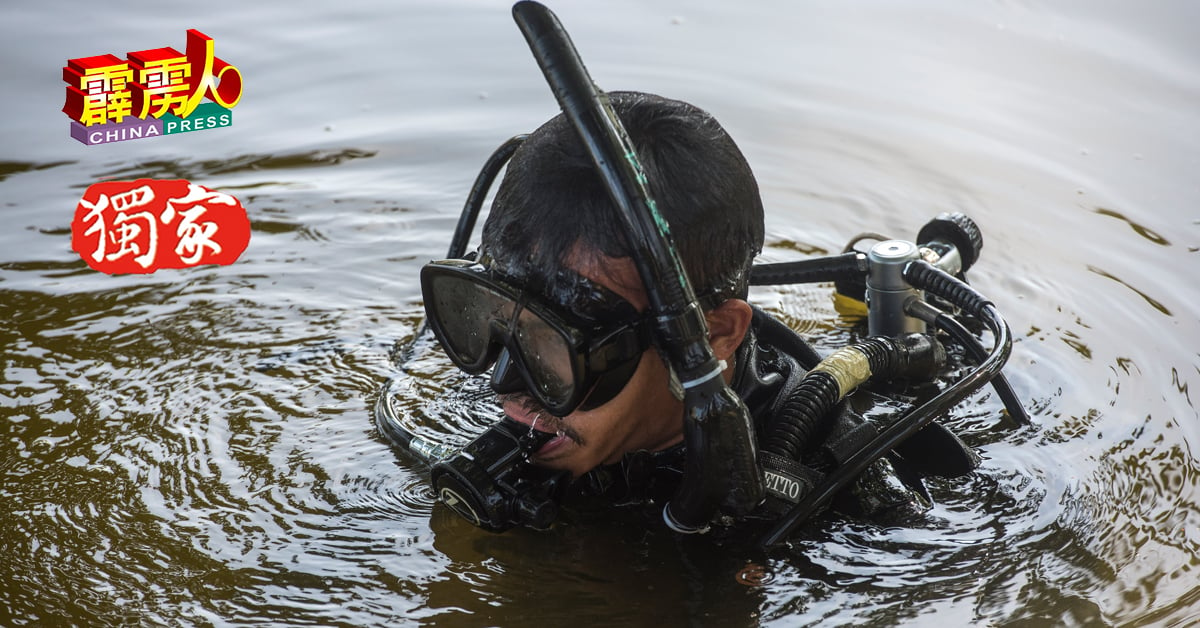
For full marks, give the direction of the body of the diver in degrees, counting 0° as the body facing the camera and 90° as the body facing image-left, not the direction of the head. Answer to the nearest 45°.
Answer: approximately 45°

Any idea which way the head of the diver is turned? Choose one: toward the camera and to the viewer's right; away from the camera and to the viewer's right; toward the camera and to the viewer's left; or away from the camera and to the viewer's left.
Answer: toward the camera and to the viewer's left
